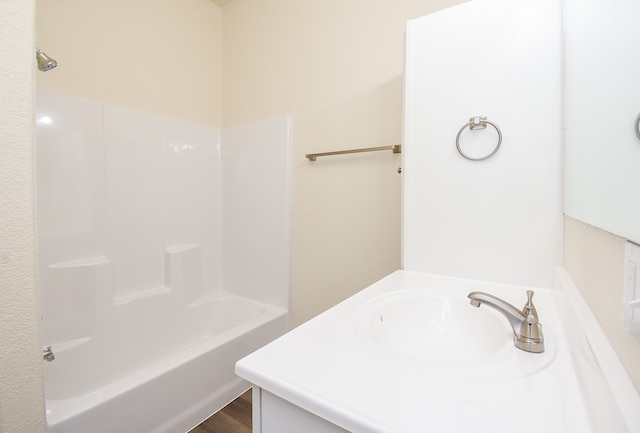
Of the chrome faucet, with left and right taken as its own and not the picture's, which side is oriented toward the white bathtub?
front

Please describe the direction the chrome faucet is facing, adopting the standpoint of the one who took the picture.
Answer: facing to the left of the viewer

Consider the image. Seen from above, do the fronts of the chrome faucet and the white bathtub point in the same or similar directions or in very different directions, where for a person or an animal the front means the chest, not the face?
very different directions

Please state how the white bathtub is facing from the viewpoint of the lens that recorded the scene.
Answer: facing the viewer and to the right of the viewer

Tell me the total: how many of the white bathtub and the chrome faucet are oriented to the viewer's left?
1

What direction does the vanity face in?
to the viewer's left
